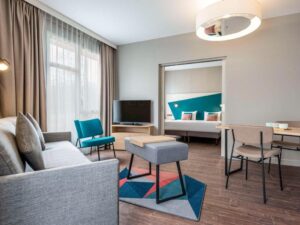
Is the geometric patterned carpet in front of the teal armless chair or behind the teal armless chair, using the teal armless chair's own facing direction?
in front

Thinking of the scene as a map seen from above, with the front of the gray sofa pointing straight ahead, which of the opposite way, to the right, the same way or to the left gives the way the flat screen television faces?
to the right

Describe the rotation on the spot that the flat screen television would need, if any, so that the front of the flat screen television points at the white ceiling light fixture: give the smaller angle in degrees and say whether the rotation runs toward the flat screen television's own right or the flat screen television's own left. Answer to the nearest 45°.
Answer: approximately 45° to the flat screen television's own left

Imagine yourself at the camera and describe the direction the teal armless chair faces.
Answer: facing the viewer and to the right of the viewer

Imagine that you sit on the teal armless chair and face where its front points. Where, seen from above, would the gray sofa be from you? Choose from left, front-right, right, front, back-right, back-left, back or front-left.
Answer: front-right

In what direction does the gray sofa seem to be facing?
to the viewer's right

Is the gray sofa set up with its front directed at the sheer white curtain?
no

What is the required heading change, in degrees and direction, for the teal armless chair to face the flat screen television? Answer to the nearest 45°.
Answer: approximately 90° to its left

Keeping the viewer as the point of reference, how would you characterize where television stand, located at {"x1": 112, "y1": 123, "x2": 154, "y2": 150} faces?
facing the viewer

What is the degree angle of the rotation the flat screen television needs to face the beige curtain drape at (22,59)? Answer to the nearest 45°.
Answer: approximately 45° to its right

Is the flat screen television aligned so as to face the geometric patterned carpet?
yes

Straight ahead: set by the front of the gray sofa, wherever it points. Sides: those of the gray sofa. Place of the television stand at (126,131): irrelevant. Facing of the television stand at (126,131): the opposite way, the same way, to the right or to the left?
to the right

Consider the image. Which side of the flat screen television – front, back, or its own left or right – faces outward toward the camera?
front

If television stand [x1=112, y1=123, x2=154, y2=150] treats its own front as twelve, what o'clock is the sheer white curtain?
The sheer white curtain is roughly at 2 o'clock from the television stand.

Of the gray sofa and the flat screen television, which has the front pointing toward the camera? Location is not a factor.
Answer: the flat screen television

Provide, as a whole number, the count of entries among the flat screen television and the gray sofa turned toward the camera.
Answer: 1

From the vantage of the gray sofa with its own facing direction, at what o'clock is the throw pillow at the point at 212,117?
The throw pillow is roughly at 11 o'clock from the gray sofa.
